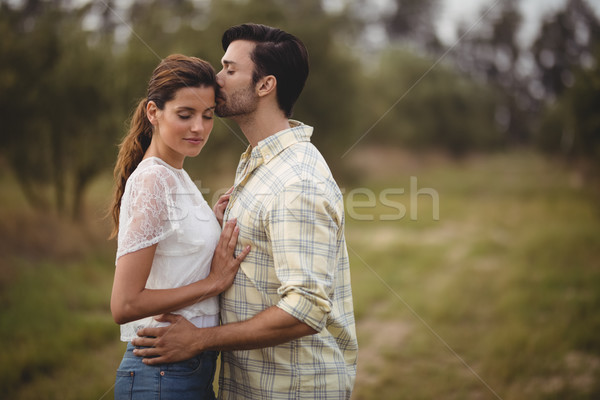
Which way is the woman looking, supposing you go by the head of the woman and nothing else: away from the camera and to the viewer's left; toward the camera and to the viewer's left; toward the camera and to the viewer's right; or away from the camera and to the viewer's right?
toward the camera and to the viewer's right

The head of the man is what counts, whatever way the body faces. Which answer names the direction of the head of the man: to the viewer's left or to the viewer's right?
to the viewer's left

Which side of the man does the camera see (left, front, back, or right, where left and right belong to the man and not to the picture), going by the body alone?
left

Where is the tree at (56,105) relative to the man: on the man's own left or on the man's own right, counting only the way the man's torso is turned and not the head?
on the man's own right
